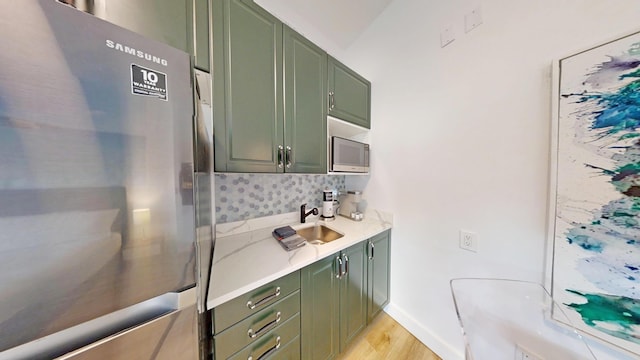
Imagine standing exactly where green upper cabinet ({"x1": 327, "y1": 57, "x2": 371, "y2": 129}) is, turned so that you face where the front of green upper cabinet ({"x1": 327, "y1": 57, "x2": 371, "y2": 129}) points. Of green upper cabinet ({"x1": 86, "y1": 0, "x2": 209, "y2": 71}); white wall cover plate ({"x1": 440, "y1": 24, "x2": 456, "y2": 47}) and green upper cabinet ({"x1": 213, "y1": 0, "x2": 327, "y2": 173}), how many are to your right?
2

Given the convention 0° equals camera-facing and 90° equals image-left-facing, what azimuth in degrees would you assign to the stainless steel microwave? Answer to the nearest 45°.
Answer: approximately 315°

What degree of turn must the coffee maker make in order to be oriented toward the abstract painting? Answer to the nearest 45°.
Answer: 0° — it already faces it

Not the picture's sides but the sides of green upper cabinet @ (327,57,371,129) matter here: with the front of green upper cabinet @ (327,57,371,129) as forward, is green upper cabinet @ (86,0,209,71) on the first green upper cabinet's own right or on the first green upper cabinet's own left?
on the first green upper cabinet's own right

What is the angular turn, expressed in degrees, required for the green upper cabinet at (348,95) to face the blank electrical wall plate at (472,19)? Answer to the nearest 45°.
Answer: approximately 45° to its left

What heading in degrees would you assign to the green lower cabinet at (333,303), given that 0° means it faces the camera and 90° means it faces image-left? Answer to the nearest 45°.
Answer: approximately 315°

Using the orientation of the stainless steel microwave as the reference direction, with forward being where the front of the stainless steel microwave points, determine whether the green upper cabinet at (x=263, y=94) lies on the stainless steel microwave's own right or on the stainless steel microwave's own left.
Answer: on the stainless steel microwave's own right

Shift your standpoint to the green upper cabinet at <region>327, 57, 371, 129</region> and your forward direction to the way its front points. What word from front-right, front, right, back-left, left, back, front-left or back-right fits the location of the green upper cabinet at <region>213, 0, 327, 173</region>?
right
